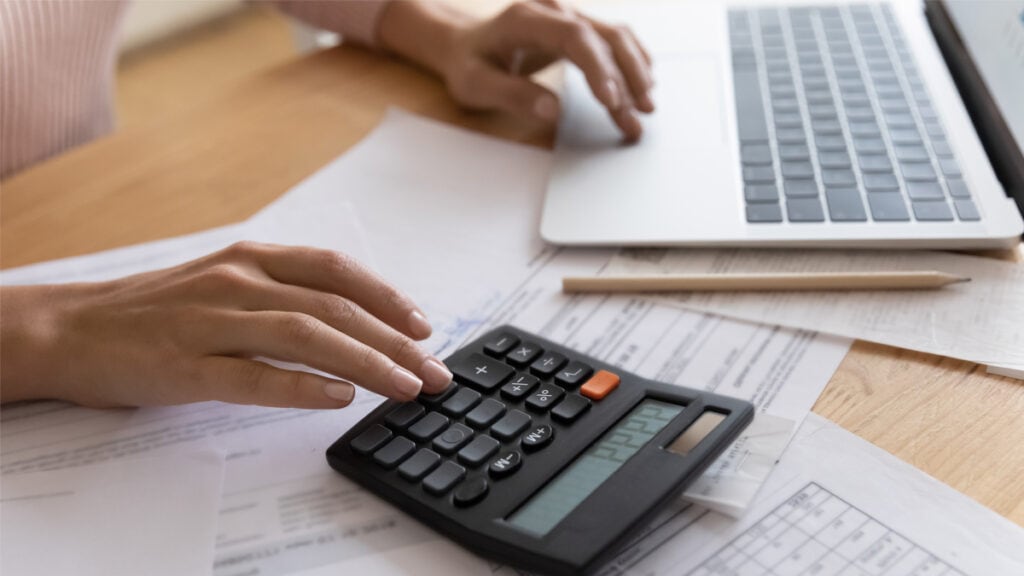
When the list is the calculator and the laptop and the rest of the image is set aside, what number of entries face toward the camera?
0

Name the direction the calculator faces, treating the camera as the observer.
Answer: facing away from the viewer and to the left of the viewer

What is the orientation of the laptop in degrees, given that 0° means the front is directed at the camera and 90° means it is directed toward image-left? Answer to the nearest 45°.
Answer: approximately 90°
